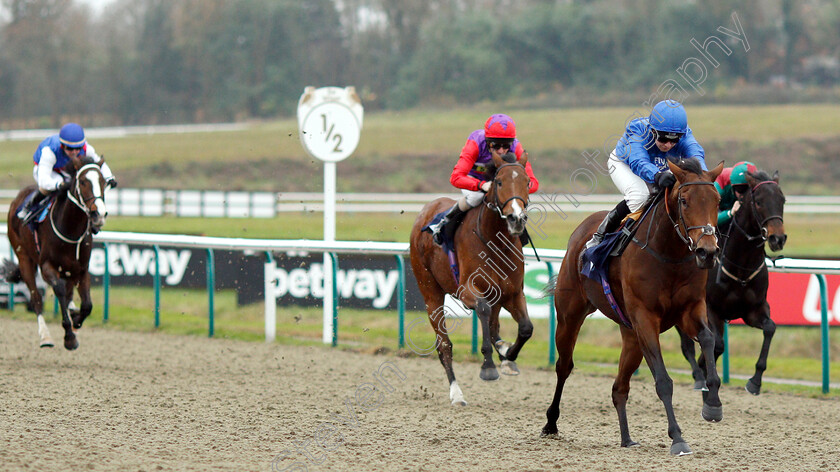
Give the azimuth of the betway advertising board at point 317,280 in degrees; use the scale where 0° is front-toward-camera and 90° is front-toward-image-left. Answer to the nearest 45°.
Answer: approximately 0°

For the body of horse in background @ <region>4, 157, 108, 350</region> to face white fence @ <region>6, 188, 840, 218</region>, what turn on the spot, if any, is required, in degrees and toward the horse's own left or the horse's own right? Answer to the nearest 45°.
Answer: approximately 135° to the horse's own left

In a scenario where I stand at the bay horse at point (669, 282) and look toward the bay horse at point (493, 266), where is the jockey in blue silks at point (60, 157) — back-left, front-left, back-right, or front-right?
front-left

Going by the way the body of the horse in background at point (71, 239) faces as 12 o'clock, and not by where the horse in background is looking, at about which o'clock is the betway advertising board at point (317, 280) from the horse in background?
The betway advertising board is roughly at 9 o'clock from the horse in background.

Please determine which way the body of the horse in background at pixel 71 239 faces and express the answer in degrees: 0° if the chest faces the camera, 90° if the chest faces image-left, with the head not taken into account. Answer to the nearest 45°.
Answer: approximately 315°

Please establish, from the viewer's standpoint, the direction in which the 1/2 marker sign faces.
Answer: facing the viewer

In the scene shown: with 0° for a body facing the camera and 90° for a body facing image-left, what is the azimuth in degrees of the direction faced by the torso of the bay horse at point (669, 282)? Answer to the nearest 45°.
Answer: approximately 315°

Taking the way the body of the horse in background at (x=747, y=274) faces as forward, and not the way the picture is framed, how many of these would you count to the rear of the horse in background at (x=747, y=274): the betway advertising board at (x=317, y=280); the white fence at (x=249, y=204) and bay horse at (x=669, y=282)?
2

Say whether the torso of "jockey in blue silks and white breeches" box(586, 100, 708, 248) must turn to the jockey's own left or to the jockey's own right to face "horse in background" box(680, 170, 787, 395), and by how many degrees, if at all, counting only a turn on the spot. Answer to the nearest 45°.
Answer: approximately 135° to the jockey's own left

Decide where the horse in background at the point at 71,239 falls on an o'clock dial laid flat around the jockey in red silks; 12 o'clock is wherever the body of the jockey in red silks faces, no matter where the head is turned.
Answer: The horse in background is roughly at 5 o'clock from the jockey in red silks.

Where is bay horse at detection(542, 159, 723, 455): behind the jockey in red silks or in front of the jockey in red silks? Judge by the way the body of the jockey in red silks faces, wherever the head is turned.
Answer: in front

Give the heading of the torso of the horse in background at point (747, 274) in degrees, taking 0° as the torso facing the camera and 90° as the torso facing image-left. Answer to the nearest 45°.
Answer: approximately 315°

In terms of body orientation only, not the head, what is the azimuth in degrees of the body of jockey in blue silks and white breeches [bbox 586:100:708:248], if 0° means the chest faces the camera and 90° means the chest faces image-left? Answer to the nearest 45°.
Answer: approximately 315°

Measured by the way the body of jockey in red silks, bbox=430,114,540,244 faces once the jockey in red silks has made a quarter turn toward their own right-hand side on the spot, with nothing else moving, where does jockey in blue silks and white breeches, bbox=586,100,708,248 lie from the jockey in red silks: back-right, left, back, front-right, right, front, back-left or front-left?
left

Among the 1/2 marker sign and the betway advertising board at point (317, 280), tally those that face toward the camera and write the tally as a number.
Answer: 2

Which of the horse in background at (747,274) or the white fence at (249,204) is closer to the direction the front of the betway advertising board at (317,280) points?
the horse in background
